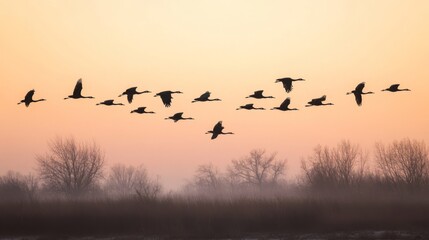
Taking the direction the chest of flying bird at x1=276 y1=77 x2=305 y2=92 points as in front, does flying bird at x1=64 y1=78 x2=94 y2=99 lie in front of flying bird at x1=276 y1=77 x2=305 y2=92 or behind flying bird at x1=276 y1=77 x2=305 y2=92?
behind

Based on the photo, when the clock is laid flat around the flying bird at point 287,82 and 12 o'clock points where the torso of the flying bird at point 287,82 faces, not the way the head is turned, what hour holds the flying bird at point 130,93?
the flying bird at point 130,93 is roughly at 6 o'clock from the flying bird at point 287,82.

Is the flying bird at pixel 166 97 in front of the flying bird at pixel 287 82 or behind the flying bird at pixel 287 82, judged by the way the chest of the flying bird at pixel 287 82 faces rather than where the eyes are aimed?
behind

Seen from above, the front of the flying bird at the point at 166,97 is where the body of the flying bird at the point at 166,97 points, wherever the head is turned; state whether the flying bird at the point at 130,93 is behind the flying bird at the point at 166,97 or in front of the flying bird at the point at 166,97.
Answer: behind

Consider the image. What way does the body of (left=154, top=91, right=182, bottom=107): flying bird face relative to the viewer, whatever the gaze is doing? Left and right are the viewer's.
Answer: facing to the right of the viewer

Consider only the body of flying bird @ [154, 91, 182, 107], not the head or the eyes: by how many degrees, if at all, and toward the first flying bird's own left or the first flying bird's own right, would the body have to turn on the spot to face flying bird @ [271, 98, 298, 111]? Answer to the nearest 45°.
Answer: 0° — it already faces it

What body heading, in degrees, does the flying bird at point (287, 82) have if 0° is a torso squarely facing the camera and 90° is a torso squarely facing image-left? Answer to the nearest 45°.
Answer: approximately 270°

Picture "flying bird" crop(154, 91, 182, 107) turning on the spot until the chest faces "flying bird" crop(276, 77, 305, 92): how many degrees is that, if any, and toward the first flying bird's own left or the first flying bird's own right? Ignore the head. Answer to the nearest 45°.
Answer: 0° — it already faces it
